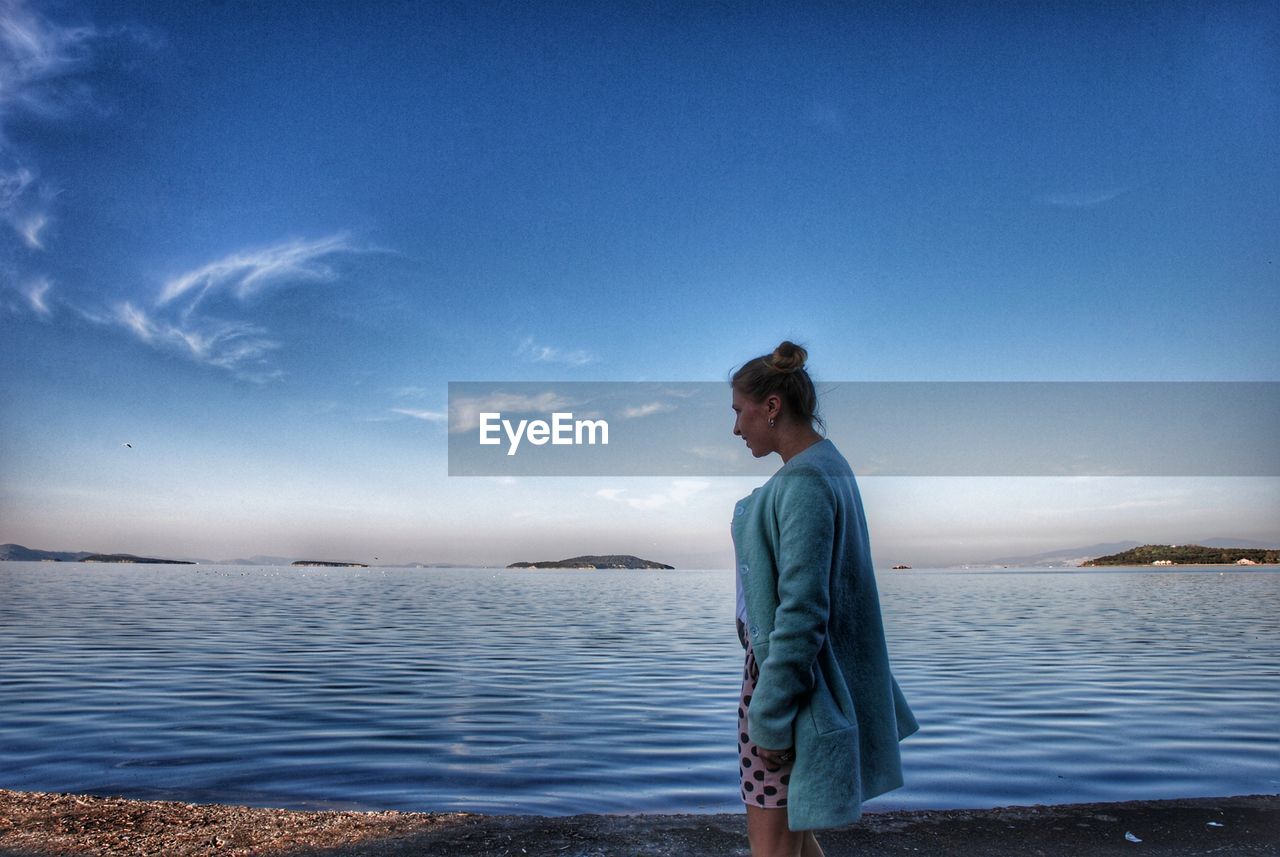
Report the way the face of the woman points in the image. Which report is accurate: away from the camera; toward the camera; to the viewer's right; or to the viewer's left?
to the viewer's left

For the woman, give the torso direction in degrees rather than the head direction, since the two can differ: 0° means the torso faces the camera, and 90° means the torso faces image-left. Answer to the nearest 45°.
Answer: approximately 90°
